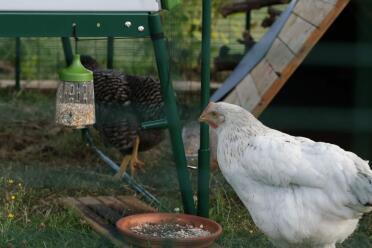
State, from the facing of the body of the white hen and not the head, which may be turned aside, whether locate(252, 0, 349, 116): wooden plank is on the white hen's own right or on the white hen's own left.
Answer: on the white hen's own right

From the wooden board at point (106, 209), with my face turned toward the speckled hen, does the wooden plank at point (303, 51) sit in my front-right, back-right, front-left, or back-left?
front-right

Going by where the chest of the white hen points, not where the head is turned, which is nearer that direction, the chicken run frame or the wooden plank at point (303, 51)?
the chicken run frame

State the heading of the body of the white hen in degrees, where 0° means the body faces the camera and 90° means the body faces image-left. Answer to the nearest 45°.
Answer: approximately 90°

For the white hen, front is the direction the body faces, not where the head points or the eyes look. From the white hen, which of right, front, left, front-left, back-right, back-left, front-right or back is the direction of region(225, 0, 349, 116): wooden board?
right

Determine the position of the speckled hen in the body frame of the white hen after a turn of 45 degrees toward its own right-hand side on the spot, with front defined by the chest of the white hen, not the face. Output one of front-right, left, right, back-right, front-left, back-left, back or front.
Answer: front

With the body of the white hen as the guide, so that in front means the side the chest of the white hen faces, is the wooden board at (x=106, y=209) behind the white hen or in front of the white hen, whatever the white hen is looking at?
in front

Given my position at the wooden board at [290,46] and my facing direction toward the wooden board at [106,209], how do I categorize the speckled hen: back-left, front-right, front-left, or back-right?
front-right

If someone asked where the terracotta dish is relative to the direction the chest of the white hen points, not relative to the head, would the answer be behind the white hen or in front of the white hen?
in front
